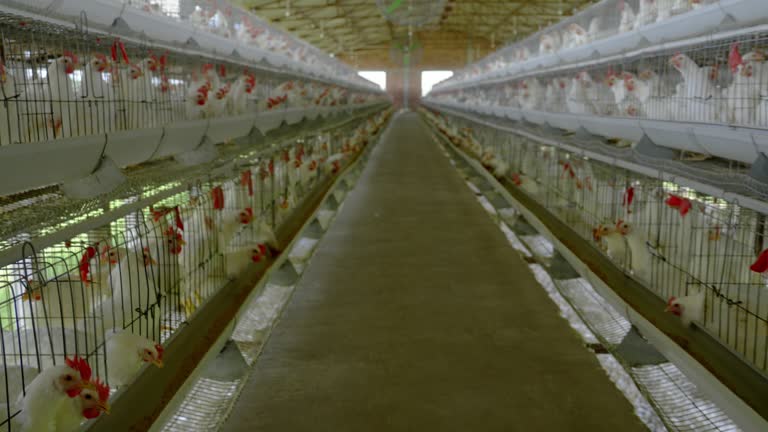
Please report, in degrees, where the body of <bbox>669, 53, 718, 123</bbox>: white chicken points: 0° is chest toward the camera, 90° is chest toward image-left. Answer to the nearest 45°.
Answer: approximately 90°

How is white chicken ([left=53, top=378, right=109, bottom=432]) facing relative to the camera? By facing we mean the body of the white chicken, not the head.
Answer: to the viewer's right

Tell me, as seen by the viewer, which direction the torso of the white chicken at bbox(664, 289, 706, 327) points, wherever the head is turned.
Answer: to the viewer's left

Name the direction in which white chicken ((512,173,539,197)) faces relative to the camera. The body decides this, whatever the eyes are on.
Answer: to the viewer's left

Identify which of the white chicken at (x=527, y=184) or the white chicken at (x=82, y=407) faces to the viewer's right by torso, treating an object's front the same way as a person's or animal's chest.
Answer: the white chicken at (x=82, y=407)

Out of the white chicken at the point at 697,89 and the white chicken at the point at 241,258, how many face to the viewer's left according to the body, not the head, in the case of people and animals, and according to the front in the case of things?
1

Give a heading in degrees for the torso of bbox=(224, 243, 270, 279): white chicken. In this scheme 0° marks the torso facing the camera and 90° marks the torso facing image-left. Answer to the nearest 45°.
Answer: approximately 270°

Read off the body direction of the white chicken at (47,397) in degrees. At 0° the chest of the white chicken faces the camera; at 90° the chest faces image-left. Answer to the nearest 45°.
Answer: approximately 270°

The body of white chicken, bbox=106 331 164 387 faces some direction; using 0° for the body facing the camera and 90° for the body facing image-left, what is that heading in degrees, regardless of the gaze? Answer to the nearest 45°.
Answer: approximately 270°

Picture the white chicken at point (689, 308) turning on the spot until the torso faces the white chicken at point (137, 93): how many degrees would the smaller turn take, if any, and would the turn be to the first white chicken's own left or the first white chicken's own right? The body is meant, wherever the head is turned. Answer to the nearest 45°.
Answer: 0° — it already faces it

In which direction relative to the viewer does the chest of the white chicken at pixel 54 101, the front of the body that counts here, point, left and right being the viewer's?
facing to the right of the viewer
